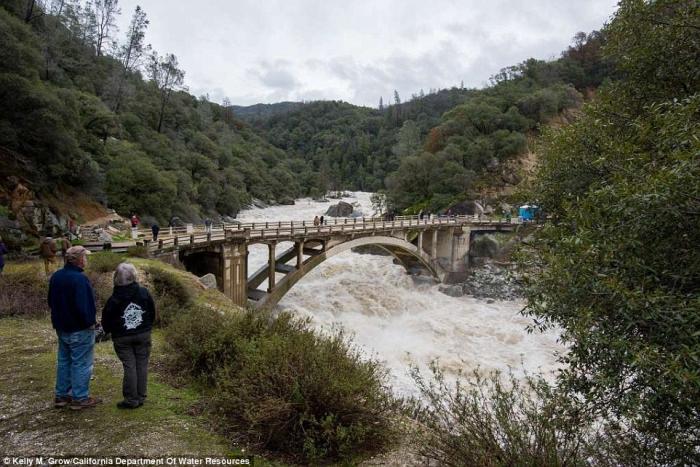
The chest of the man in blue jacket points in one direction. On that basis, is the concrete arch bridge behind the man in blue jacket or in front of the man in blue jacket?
in front

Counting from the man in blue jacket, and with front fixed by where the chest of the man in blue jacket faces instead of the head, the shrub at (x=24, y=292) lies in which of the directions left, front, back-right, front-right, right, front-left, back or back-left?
front-left

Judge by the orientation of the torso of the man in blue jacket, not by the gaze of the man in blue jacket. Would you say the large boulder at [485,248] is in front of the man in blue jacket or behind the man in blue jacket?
in front

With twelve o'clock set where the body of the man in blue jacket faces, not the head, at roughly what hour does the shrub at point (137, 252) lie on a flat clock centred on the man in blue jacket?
The shrub is roughly at 11 o'clock from the man in blue jacket.

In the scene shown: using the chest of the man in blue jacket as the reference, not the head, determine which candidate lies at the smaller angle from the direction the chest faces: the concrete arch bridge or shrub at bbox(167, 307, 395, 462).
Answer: the concrete arch bridge

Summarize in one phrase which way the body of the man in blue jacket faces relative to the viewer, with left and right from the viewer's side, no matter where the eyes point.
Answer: facing away from the viewer and to the right of the viewer

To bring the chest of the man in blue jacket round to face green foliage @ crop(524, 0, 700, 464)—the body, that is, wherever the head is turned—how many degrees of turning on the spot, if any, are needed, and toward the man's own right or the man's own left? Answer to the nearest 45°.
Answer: approximately 90° to the man's own right

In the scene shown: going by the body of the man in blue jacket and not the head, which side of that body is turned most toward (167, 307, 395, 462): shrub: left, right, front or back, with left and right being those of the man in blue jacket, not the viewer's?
right
